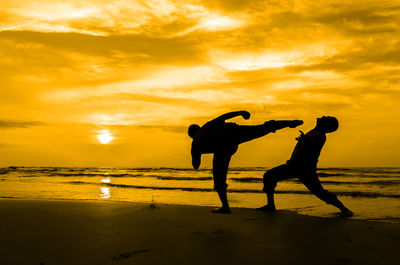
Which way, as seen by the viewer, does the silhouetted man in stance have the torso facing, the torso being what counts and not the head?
to the viewer's left

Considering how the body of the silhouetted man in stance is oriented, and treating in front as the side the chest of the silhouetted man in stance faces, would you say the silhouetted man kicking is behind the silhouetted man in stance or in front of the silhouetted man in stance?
in front
